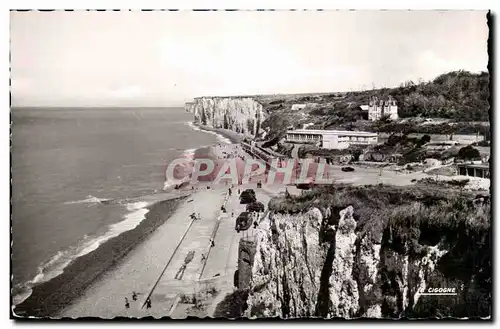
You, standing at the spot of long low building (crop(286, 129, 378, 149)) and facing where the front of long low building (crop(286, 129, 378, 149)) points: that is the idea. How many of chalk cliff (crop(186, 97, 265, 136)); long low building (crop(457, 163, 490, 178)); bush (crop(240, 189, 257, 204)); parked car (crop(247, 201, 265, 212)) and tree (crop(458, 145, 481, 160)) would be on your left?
2

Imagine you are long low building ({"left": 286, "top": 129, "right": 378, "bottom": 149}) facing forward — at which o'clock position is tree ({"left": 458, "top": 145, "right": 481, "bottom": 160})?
The tree is roughly at 9 o'clock from the long low building.

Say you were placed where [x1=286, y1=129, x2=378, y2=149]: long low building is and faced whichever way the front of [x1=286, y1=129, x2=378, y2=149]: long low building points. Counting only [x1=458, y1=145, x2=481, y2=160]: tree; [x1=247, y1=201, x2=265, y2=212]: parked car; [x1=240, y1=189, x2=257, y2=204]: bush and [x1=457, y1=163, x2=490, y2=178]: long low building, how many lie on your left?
2

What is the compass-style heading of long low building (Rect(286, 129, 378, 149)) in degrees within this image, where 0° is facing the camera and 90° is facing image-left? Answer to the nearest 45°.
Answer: approximately 0°

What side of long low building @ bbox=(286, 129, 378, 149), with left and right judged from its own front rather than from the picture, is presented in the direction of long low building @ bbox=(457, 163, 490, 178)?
left

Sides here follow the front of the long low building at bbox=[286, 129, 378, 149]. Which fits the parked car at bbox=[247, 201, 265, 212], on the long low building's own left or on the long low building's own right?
on the long low building's own right
